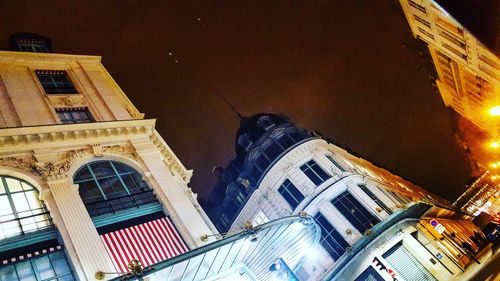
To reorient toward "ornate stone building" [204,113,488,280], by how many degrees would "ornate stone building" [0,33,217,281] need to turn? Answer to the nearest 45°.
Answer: approximately 135° to its left

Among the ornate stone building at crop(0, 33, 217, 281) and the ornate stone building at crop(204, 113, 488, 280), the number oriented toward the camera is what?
2

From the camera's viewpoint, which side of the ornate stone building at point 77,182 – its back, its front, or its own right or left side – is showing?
front

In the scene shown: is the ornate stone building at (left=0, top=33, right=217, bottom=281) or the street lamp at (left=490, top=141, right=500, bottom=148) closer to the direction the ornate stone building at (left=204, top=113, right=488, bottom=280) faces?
the ornate stone building

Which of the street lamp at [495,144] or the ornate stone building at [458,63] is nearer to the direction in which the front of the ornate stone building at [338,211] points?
the ornate stone building

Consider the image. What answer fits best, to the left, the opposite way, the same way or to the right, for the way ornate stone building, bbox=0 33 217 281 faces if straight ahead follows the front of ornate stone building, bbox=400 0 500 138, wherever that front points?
to the left

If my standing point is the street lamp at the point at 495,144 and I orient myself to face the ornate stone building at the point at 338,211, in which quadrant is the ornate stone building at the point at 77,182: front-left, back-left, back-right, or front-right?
front-left

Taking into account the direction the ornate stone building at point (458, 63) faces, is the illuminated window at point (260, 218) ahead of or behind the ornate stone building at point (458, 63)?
ahead

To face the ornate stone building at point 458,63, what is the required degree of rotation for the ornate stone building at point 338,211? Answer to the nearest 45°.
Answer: approximately 90° to its left

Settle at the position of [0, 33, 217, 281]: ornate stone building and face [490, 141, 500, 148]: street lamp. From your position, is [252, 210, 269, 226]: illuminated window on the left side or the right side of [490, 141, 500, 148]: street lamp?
left

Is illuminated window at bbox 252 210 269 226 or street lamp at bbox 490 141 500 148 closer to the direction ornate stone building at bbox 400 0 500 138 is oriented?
the illuminated window

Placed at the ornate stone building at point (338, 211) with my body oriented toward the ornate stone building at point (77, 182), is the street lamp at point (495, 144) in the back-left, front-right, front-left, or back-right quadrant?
back-left

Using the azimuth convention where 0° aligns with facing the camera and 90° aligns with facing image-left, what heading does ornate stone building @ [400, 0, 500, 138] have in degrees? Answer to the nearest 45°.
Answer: approximately 45°

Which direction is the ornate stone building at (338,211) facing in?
toward the camera
